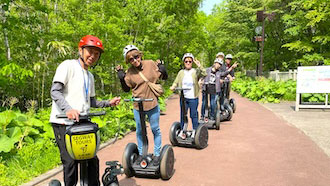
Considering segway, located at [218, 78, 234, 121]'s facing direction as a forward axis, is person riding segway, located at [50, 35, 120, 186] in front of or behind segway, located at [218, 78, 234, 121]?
in front

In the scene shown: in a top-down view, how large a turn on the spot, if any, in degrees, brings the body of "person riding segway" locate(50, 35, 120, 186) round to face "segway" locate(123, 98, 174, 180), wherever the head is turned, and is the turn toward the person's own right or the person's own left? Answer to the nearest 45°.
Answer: approximately 90° to the person's own left

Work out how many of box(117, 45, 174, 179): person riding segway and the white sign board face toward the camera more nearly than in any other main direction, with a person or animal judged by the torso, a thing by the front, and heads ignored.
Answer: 2

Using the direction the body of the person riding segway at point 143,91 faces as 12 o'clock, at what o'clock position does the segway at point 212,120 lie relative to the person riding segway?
The segway is roughly at 7 o'clock from the person riding segway.

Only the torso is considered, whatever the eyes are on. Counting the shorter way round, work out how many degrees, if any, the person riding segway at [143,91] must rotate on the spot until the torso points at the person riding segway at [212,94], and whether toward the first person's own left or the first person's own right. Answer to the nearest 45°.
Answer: approximately 135° to the first person's own left

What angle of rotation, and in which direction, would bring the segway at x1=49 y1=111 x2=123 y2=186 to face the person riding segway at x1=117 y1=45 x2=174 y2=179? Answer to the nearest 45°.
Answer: approximately 135° to its left

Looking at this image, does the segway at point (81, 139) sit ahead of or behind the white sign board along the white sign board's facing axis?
ahead

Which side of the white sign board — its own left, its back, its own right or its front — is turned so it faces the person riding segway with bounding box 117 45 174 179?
front

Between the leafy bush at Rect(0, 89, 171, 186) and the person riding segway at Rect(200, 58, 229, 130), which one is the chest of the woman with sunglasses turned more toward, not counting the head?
the leafy bush

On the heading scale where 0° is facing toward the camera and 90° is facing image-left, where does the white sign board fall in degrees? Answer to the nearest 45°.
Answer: approximately 0°
